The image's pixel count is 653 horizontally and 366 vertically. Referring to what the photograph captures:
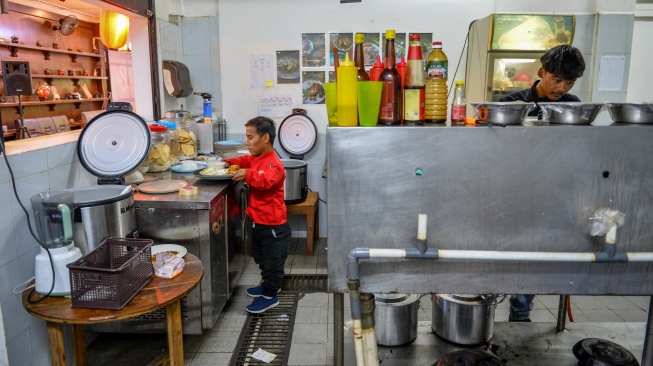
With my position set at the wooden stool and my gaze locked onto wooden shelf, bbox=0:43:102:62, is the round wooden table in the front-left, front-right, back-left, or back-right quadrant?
back-left

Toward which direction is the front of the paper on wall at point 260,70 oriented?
toward the camera

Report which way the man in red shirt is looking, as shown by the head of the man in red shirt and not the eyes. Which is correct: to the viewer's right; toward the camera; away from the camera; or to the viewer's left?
to the viewer's left

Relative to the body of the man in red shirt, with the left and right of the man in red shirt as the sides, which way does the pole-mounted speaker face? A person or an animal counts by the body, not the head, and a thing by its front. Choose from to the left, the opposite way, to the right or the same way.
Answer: to the left

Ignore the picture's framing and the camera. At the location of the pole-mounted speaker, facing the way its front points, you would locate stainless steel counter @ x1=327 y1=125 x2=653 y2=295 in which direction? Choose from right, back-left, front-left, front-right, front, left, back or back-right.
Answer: front-left

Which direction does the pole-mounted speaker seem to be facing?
toward the camera

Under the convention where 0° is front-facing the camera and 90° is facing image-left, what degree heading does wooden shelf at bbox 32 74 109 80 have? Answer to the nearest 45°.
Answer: approximately 0°

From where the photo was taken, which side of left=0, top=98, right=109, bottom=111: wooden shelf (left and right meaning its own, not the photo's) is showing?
front

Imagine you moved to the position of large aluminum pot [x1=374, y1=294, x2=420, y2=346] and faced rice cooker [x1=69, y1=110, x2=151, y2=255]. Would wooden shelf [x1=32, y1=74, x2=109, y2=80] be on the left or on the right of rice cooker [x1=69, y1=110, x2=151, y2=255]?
right

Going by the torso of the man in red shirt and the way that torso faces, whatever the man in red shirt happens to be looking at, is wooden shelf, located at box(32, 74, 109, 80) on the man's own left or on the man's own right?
on the man's own right

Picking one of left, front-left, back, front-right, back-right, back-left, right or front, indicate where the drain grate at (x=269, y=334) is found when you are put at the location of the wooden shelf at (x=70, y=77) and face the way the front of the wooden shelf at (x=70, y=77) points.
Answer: front

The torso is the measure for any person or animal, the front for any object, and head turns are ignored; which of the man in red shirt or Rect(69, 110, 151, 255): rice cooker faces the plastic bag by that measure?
the rice cooker

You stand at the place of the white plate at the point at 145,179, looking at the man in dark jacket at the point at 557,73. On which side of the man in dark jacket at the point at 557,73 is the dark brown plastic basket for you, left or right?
right

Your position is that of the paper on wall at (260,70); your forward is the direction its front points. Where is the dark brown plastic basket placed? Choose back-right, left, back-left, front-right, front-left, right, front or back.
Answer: front
